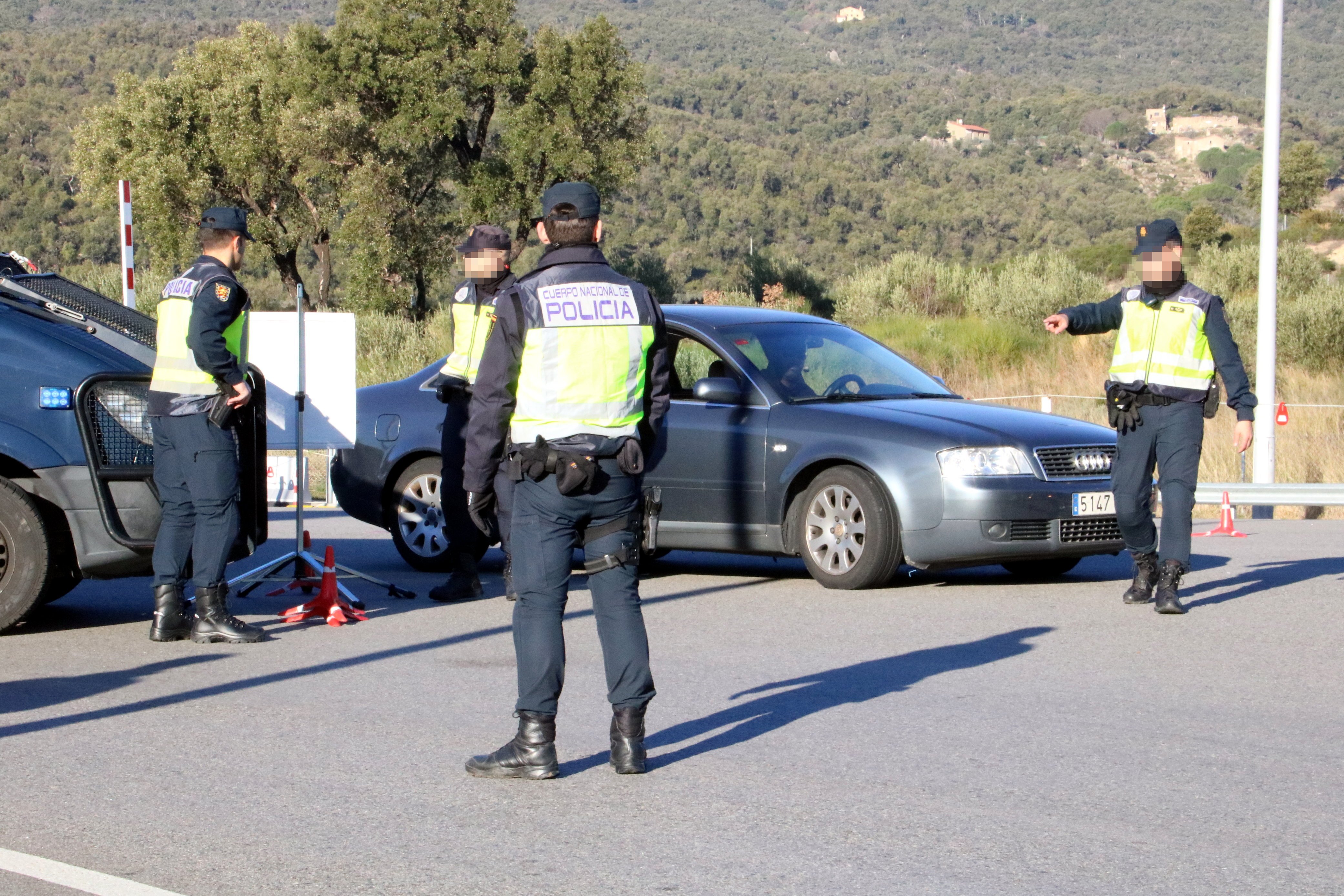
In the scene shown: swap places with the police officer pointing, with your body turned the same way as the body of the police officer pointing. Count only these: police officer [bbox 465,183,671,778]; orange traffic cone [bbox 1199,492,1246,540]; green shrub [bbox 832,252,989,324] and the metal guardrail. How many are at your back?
3

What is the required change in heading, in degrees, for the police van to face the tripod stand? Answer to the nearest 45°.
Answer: approximately 90° to its left

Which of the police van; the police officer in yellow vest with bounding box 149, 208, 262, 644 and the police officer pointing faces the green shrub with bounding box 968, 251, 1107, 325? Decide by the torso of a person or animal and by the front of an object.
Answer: the police officer in yellow vest

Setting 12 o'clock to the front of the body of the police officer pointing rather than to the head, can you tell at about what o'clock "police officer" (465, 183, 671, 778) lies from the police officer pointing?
The police officer is roughly at 1 o'clock from the police officer pointing.

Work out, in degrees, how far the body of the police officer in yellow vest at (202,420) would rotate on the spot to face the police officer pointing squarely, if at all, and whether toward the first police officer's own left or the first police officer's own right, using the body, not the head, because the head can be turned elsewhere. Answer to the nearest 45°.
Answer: approximately 45° to the first police officer's own right

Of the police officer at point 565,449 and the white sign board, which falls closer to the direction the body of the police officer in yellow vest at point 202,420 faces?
the white sign board

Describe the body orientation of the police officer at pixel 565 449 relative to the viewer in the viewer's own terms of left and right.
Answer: facing away from the viewer

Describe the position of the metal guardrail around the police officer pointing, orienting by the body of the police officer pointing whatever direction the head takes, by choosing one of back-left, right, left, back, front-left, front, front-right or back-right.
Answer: back

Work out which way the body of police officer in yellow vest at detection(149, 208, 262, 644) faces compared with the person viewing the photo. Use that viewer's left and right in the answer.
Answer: facing away from the viewer and to the right of the viewer

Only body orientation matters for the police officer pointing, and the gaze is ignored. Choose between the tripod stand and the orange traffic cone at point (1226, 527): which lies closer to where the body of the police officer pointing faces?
the tripod stand

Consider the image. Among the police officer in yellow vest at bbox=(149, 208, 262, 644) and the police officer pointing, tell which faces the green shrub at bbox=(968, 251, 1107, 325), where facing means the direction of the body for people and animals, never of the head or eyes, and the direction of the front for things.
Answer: the police officer in yellow vest

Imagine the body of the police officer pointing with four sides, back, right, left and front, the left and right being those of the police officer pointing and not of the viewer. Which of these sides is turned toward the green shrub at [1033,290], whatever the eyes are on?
back

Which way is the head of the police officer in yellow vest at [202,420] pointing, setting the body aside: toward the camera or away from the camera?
away from the camera
